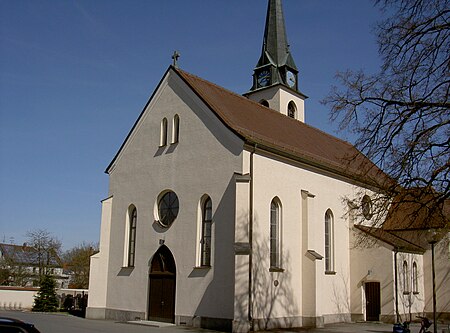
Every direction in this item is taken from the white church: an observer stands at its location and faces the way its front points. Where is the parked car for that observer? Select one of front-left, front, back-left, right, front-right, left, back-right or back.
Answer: front-left

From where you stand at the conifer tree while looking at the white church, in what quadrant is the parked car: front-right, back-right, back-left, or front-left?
front-right

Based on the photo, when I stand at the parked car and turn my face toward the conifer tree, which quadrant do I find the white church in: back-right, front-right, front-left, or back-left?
front-right

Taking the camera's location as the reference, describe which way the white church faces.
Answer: facing the viewer and to the left of the viewer

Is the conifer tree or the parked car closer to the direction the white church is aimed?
the parked car

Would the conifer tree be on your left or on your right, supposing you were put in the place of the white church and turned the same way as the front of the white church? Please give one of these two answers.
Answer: on your right
